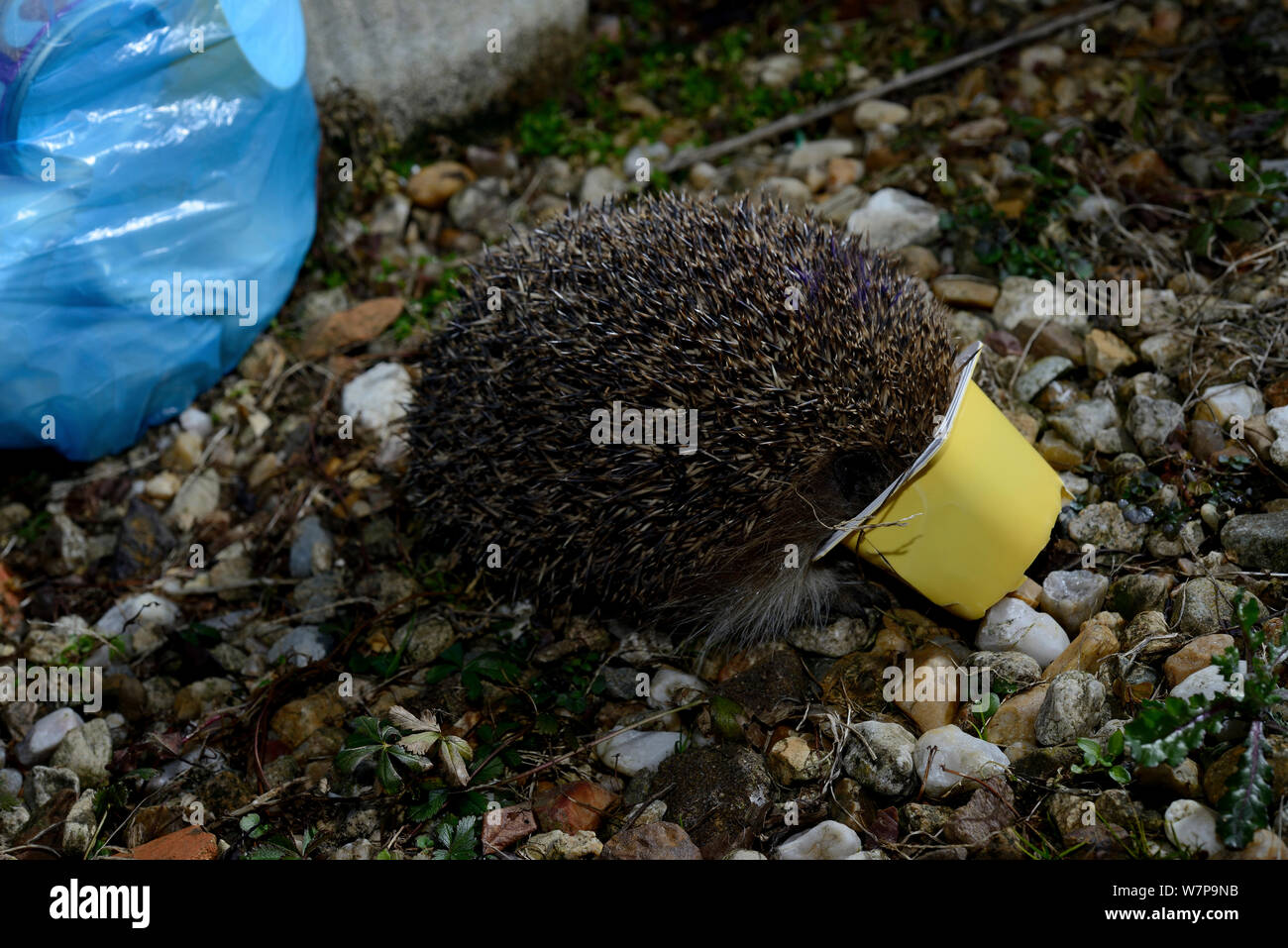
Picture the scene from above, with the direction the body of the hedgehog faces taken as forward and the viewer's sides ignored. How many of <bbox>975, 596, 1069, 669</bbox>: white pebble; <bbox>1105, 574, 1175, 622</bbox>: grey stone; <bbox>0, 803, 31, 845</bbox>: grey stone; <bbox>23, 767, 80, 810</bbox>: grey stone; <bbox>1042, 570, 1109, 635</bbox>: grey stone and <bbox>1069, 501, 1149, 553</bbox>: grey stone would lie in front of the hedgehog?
4

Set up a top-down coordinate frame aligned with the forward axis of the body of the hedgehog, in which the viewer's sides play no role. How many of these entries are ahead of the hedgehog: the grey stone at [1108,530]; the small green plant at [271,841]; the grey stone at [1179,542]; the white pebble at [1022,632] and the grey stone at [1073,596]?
4

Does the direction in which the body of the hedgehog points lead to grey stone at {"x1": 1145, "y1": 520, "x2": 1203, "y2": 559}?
yes

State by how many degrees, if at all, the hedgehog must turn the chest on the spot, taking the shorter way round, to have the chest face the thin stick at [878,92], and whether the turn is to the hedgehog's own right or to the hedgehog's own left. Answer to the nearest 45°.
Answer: approximately 90° to the hedgehog's own left

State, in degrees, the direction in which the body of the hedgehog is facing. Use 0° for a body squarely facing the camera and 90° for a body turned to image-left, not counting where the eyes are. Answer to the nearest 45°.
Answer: approximately 270°

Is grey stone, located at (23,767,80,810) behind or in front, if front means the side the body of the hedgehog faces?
behind

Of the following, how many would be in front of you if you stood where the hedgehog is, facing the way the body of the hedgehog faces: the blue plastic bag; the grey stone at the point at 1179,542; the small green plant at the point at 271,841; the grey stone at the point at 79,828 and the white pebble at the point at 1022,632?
2

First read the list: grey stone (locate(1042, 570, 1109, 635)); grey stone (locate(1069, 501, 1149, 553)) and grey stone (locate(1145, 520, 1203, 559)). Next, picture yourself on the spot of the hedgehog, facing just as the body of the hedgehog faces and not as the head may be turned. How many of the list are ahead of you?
3
